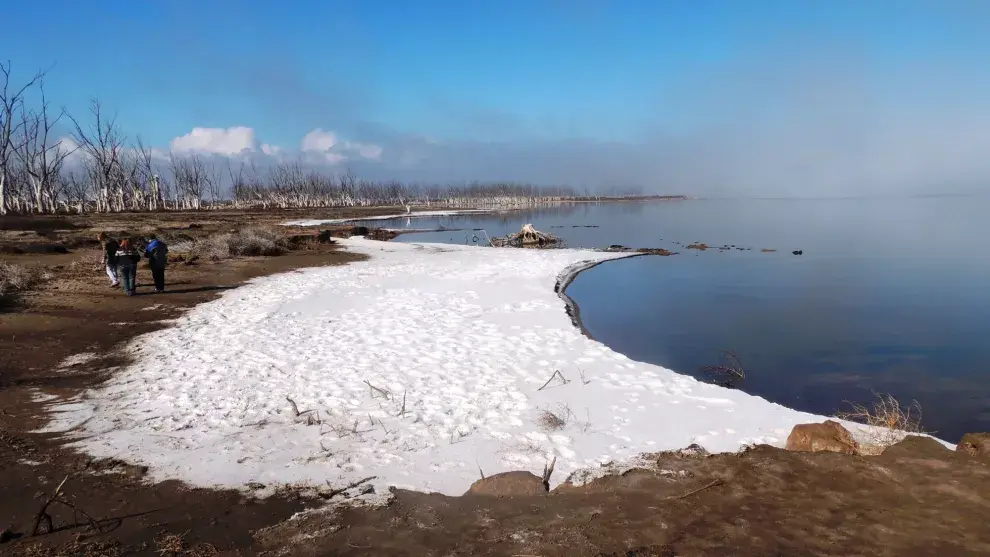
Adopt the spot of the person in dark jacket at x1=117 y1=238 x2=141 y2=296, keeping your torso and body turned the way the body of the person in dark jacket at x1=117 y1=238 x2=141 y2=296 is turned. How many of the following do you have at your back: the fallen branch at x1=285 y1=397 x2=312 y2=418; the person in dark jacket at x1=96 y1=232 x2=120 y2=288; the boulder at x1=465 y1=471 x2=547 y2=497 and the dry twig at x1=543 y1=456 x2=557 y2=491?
3

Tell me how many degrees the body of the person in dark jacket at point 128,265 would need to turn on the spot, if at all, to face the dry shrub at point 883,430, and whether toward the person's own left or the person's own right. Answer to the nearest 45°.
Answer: approximately 135° to the person's own right

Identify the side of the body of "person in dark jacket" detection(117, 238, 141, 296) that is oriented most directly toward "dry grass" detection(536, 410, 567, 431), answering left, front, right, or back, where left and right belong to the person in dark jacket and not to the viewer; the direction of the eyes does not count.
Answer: back

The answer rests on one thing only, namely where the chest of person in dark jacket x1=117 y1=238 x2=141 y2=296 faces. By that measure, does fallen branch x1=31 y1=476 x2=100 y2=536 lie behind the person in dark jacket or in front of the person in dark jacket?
behind

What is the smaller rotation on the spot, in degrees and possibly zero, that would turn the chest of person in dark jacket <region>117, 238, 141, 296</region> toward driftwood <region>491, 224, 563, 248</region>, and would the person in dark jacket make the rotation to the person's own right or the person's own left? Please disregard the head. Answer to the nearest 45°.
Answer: approximately 45° to the person's own right

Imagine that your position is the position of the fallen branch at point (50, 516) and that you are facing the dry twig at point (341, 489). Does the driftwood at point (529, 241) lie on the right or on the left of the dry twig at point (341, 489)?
left

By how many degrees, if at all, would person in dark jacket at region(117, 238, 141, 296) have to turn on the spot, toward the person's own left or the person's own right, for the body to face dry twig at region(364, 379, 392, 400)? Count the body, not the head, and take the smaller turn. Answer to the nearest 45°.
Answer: approximately 180°

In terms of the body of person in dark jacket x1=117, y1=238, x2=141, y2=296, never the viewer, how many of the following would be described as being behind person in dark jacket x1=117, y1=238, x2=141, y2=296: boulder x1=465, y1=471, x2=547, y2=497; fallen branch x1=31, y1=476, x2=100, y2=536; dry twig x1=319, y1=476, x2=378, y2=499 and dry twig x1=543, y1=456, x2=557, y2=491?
4

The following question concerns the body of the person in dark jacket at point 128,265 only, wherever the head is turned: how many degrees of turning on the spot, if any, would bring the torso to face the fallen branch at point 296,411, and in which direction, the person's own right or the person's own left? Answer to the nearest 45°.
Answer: approximately 180°

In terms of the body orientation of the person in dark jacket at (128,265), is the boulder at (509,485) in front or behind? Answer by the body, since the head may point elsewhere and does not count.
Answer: behind

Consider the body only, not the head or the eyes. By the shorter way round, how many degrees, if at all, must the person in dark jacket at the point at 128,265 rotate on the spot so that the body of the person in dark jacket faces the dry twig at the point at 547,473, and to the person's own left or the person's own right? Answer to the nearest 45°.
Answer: approximately 180°

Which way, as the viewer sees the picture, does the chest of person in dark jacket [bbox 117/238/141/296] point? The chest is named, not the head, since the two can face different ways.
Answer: away from the camera
